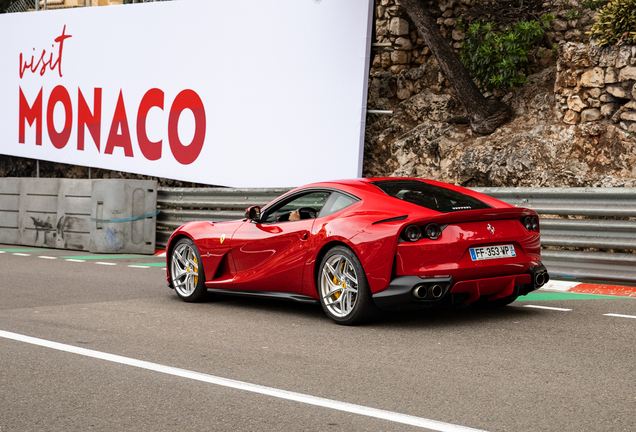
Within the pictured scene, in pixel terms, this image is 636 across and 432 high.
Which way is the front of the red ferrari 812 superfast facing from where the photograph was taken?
facing away from the viewer and to the left of the viewer

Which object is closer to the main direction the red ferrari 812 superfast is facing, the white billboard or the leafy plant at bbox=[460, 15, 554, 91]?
the white billboard

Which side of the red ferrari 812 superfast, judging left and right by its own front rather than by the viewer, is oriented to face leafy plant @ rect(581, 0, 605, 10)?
right

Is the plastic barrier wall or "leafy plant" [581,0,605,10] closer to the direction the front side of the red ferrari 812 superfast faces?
the plastic barrier wall

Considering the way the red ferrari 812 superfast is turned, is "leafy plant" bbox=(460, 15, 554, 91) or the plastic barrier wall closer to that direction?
the plastic barrier wall

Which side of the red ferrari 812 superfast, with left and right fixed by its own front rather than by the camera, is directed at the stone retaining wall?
right

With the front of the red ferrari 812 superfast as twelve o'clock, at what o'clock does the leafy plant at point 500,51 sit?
The leafy plant is roughly at 2 o'clock from the red ferrari 812 superfast.

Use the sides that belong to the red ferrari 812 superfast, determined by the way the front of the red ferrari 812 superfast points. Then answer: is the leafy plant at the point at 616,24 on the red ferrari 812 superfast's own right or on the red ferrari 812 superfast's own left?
on the red ferrari 812 superfast's own right

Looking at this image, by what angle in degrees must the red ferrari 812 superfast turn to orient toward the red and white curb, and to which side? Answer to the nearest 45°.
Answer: approximately 90° to its right

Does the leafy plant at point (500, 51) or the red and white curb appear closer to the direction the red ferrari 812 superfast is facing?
the leafy plant
